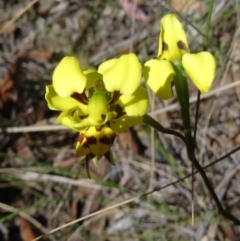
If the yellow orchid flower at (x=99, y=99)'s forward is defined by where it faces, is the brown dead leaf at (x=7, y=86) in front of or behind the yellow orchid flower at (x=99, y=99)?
behind

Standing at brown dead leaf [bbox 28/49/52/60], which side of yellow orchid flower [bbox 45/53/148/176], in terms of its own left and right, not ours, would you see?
back

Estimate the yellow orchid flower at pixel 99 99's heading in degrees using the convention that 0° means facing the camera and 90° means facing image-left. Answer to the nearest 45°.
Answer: approximately 0°

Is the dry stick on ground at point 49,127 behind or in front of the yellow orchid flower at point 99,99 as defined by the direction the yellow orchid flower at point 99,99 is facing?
behind
